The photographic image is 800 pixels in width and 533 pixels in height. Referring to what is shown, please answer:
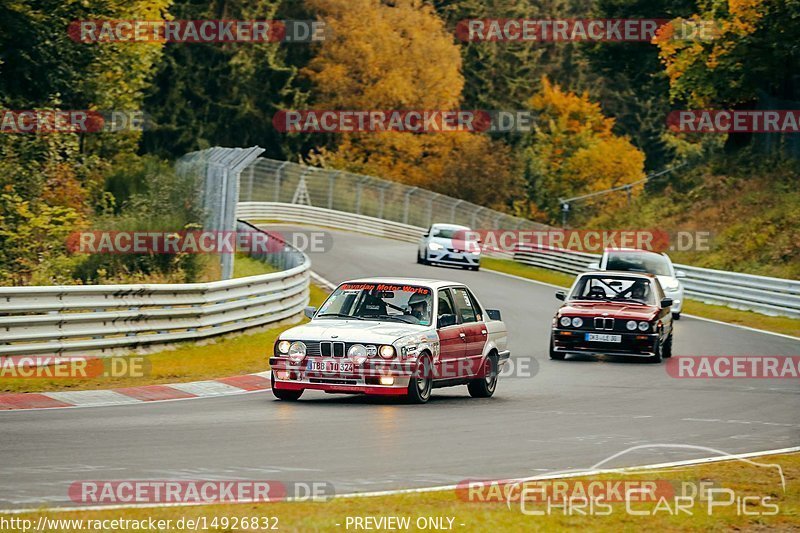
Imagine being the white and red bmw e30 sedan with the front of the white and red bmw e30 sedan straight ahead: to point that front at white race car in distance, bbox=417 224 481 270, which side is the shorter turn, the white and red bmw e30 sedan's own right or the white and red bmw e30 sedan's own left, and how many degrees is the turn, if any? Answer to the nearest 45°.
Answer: approximately 135° to the white and red bmw e30 sedan's own right

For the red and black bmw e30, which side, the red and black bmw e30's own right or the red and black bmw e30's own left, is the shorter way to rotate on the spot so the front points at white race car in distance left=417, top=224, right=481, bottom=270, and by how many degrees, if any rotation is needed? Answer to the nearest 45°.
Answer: approximately 180°

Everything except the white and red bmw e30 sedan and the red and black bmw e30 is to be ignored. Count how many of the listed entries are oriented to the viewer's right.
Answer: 0

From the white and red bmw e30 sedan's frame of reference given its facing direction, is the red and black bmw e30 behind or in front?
behind

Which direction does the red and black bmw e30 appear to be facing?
toward the camera

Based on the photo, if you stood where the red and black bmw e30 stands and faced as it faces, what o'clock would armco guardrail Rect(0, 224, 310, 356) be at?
The armco guardrail is roughly at 2 o'clock from the red and black bmw e30.

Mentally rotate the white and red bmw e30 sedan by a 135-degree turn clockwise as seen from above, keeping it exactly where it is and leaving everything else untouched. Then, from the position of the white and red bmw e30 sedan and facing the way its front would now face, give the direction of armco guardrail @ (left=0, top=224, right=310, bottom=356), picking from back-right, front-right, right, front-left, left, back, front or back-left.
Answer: front-left

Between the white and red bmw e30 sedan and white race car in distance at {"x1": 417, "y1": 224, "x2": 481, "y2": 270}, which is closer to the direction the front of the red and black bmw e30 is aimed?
the white and red bmw e30 sedan

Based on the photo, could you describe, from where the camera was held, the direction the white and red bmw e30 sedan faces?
facing the viewer and to the left of the viewer
